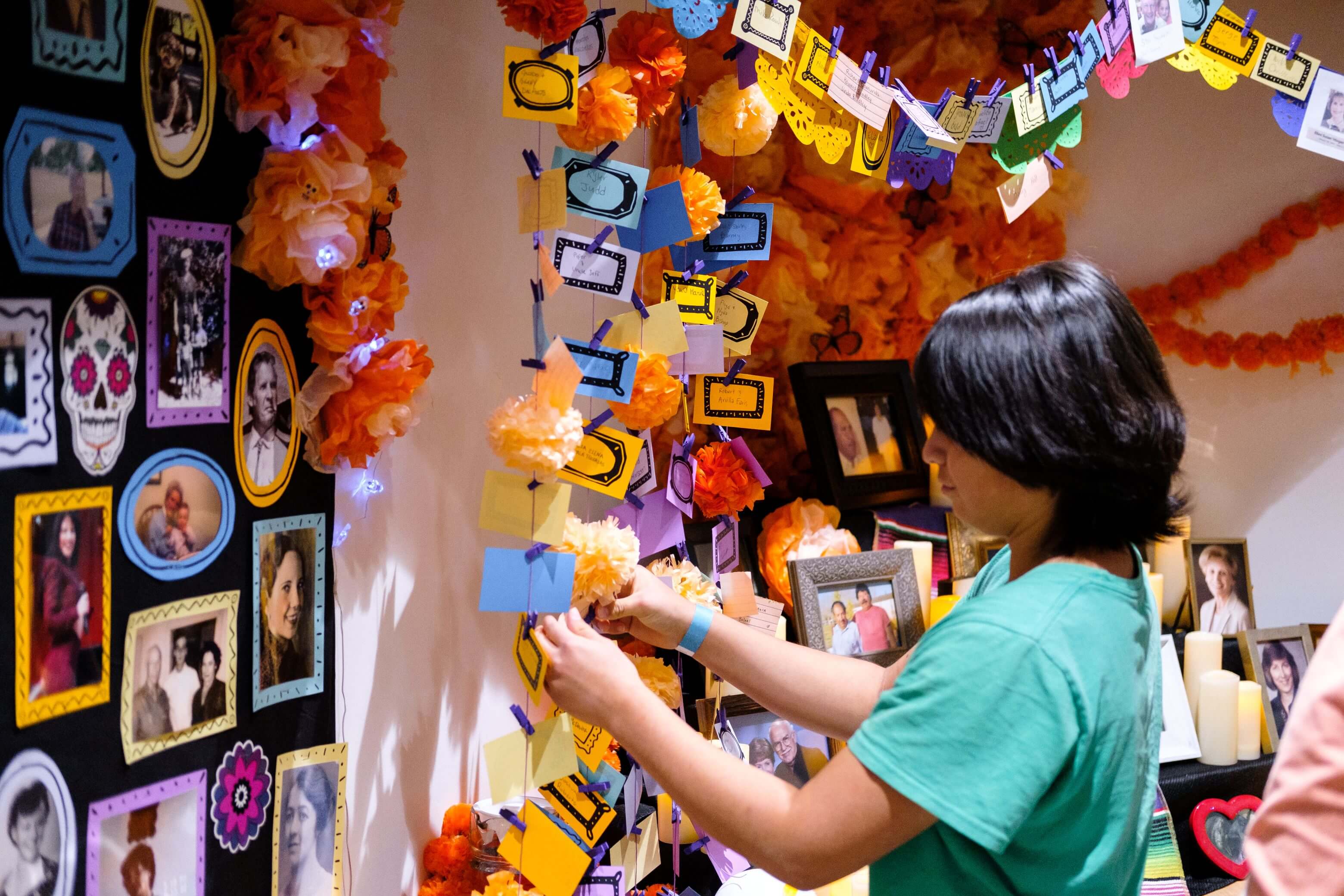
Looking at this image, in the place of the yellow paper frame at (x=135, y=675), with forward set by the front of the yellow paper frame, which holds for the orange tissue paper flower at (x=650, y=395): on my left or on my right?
on my left

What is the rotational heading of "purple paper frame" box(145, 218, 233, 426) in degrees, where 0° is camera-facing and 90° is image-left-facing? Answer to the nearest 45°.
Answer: approximately 315°

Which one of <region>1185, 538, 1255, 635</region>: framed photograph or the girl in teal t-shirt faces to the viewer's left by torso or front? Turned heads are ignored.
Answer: the girl in teal t-shirt

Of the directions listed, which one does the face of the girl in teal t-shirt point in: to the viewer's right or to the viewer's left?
to the viewer's left

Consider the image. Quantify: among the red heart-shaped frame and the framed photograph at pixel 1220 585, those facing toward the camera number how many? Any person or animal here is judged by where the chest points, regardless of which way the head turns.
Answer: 2

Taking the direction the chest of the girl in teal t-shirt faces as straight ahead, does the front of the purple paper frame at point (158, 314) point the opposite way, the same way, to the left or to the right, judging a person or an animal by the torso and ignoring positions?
the opposite way

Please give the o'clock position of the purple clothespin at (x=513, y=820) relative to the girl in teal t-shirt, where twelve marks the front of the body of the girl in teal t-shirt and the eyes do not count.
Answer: The purple clothespin is roughly at 1 o'clock from the girl in teal t-shirt.

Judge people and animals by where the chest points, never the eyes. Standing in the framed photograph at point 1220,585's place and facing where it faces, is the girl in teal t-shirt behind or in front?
in front
